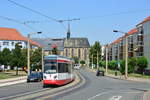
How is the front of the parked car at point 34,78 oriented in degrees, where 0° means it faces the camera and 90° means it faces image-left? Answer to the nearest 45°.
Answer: approximately 45°

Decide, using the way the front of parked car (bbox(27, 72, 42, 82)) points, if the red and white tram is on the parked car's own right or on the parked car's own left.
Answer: on the parked car's own left

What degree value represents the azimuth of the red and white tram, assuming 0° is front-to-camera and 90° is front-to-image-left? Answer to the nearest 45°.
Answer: approximately 45°

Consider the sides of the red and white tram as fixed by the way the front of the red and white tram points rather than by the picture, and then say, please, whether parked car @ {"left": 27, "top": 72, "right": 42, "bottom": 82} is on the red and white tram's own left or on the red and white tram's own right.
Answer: on the red and white tram's own right
